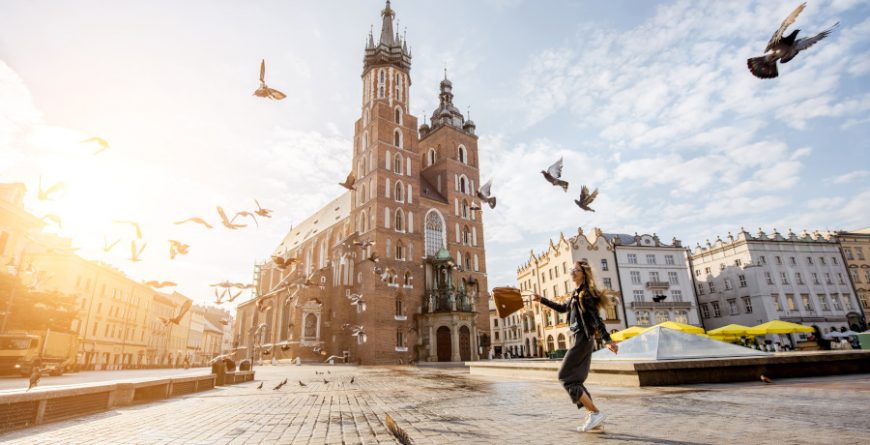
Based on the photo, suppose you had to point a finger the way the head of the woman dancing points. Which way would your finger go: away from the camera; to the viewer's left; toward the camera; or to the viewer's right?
to the viewer's left

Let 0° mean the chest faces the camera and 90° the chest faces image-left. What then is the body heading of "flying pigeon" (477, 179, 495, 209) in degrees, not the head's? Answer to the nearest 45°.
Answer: approximately 90°

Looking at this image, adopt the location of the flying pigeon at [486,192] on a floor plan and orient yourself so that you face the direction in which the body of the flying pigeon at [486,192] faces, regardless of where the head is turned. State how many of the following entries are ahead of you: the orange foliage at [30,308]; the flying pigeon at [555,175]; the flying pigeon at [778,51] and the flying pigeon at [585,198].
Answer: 1

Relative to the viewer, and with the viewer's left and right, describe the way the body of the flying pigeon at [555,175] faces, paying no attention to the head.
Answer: facing to the left of the viewer

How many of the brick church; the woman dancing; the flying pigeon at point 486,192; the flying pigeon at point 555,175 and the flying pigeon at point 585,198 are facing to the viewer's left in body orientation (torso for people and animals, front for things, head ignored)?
4

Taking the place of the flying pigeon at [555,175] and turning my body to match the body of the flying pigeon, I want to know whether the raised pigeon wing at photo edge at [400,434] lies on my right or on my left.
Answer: on my left

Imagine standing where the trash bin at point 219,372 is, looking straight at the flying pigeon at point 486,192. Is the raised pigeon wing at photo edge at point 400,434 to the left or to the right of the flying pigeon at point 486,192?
right

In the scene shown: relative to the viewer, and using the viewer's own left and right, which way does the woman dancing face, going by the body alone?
facing to the left of the viewer

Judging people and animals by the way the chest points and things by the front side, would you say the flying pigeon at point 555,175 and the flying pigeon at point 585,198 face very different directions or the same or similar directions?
same or similar directions

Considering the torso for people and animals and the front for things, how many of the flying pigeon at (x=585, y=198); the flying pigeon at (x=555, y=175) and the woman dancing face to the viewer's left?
3

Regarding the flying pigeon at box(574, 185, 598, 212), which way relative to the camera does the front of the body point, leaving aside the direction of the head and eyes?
to the viewer's left

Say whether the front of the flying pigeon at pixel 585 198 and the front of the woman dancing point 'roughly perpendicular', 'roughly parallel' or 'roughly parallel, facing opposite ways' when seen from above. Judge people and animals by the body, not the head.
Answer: roughly parallel

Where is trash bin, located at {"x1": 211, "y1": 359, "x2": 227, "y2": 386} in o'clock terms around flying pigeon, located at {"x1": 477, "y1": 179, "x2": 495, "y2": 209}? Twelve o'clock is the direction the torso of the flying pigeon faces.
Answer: The trash bin is roughly at 12 o'clock from the flying pigeon.

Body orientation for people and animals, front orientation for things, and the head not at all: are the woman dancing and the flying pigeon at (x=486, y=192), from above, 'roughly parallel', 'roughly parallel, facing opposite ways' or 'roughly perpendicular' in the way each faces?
roughly parallel
